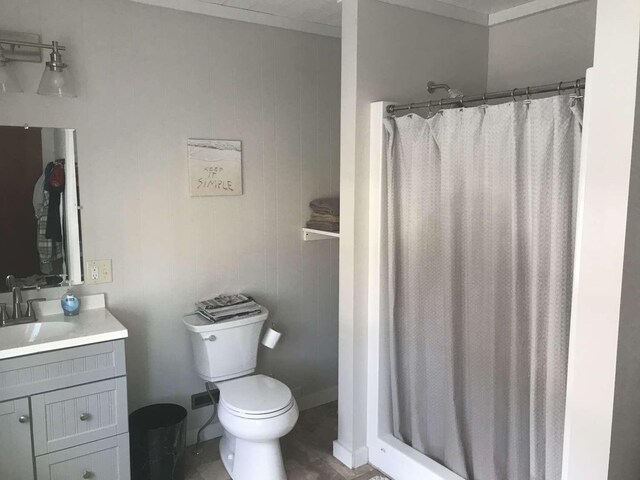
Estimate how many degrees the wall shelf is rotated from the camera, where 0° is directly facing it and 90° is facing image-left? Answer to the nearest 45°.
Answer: approximately 315°

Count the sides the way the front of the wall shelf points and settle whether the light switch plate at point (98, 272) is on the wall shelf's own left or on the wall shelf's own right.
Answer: on the wall shelf's own right

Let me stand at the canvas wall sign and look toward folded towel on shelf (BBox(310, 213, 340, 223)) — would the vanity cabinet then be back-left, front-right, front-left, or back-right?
back-right

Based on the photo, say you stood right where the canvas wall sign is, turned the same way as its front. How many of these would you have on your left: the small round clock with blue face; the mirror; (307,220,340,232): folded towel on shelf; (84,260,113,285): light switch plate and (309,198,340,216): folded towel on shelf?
2

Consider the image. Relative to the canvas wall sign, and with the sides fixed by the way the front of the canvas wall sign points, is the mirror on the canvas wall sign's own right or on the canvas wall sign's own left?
on the canvas wall sign's own right

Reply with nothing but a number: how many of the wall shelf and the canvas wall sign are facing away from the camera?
0

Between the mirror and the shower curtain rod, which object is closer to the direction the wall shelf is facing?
the shower curtain rod

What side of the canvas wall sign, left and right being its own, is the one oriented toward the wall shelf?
left
